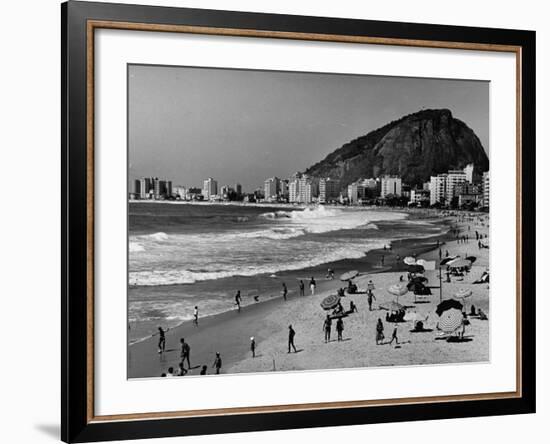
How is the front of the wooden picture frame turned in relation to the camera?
facing the viewer and to the right of the viewer
